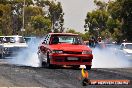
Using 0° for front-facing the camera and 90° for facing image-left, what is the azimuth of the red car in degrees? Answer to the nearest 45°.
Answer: approximately 0°
